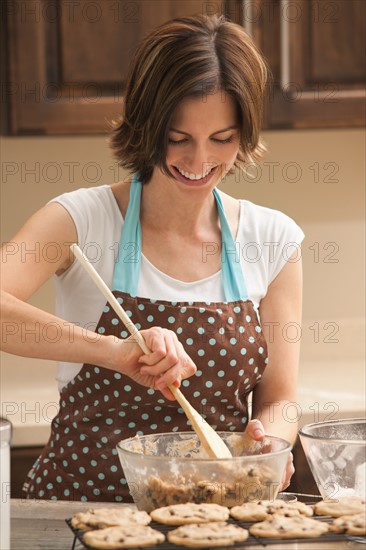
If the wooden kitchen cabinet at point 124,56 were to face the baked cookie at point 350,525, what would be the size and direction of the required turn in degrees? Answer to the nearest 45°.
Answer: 0° — it already faces it

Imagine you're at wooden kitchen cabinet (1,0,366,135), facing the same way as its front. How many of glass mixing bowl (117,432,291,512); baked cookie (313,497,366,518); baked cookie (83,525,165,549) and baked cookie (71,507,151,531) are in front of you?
4

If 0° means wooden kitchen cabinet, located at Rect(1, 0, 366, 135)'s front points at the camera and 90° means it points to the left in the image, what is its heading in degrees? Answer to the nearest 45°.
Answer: approximately 0°

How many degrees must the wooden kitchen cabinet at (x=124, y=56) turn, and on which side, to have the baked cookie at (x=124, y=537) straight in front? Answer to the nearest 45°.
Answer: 0° — it already faces it

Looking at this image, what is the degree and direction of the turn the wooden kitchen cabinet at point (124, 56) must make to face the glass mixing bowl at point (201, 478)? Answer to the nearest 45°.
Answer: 0° — it already faces it

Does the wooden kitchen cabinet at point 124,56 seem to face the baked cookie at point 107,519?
yes

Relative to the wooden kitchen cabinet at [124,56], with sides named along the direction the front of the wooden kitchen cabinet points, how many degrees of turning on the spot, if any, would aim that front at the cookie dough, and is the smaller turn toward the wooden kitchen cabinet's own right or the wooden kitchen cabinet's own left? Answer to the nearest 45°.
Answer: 0° — it already faces it
